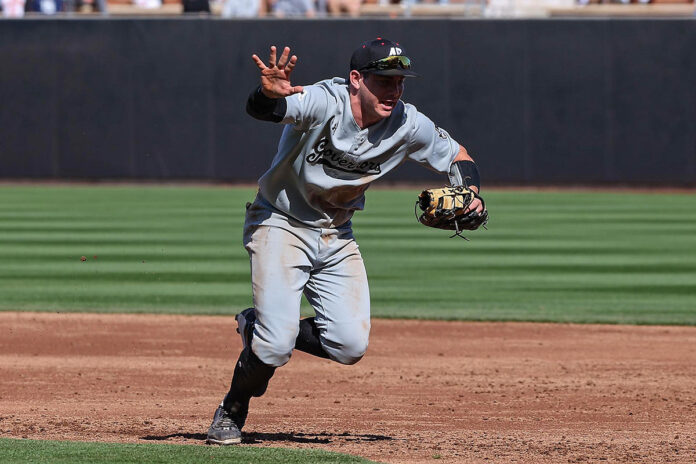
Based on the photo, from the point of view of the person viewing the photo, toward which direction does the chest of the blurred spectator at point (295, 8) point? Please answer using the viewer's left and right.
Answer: facing the viewer

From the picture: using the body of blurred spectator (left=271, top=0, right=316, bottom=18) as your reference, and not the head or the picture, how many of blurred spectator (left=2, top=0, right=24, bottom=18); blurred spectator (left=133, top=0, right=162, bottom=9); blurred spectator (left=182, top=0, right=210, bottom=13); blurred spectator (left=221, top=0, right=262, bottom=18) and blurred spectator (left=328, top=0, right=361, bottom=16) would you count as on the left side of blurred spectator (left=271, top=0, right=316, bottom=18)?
1

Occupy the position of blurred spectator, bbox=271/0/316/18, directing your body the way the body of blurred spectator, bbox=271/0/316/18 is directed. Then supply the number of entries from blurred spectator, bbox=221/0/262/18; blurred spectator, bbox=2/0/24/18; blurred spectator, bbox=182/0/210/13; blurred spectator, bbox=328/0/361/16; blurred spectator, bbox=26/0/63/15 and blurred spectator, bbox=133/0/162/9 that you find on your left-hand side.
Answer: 1

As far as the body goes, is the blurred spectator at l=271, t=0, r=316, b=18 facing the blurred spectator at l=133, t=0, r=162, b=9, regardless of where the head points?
no

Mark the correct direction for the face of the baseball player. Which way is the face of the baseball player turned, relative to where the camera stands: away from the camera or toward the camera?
toward the camera

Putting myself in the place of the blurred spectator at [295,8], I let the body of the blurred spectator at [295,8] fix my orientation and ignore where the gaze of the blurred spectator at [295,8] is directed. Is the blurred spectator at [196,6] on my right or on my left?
on my right

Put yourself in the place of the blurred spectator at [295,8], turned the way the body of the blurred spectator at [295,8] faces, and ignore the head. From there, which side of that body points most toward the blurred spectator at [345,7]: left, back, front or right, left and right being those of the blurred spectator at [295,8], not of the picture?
left

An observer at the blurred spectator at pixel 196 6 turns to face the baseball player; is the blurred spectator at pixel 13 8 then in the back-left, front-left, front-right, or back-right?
back-right

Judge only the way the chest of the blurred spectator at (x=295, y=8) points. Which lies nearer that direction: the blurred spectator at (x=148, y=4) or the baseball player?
the baseball player

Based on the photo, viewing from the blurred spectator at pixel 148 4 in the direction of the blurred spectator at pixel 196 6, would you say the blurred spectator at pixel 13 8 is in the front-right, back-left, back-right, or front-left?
back-right

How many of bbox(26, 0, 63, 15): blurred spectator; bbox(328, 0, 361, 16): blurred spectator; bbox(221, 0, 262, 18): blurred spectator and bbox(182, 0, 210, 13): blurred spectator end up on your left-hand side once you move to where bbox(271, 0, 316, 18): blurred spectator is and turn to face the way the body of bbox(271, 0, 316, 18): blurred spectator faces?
1

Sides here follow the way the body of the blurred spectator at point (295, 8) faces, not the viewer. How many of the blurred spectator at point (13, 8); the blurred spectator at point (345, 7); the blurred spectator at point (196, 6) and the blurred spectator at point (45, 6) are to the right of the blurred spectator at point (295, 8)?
3

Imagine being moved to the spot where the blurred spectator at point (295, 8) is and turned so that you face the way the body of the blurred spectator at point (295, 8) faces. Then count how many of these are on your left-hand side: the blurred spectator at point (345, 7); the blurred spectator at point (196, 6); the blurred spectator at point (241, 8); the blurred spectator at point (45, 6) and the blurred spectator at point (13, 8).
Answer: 1

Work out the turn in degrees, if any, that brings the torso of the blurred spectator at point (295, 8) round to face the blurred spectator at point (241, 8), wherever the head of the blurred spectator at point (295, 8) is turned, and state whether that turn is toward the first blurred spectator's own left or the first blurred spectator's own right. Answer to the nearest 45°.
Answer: approximately 90° to the first blurred spectator's own right

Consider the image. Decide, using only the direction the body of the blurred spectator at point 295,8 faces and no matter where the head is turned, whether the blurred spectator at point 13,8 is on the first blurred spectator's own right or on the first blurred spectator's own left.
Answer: on the first blurred spectator's own right

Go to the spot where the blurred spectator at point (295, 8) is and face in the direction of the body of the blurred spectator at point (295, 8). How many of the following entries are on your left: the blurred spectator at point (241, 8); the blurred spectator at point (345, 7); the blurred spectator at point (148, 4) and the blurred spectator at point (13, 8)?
1

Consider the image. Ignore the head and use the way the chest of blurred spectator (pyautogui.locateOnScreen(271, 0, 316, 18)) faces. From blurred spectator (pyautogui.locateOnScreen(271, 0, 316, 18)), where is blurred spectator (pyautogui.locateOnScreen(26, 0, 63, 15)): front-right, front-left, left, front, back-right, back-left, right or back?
right

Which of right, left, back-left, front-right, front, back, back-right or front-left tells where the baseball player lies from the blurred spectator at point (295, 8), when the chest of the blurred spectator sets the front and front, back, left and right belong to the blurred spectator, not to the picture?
front

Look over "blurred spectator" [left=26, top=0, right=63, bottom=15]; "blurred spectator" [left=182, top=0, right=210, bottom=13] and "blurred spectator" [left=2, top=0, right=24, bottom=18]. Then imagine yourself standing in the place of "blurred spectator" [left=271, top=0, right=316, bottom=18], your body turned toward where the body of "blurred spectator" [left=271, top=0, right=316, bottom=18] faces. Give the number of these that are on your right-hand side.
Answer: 3
